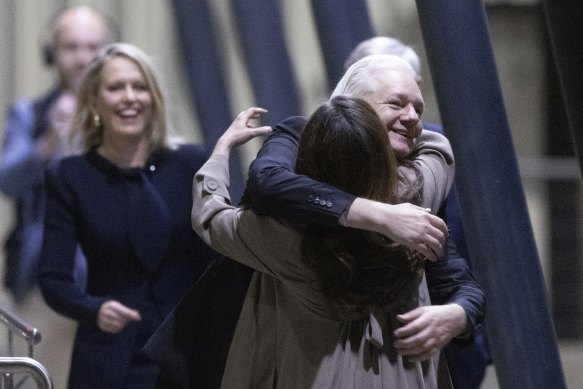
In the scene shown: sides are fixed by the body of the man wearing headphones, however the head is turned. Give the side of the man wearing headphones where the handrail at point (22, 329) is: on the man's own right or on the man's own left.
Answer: on the man's own right

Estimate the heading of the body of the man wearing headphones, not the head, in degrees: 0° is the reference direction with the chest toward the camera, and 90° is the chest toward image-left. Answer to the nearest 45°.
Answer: approximately 315°

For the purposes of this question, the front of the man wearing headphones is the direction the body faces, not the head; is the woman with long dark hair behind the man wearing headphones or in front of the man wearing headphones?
in front

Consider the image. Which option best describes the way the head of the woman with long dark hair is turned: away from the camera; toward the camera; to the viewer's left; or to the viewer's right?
away from the camera
